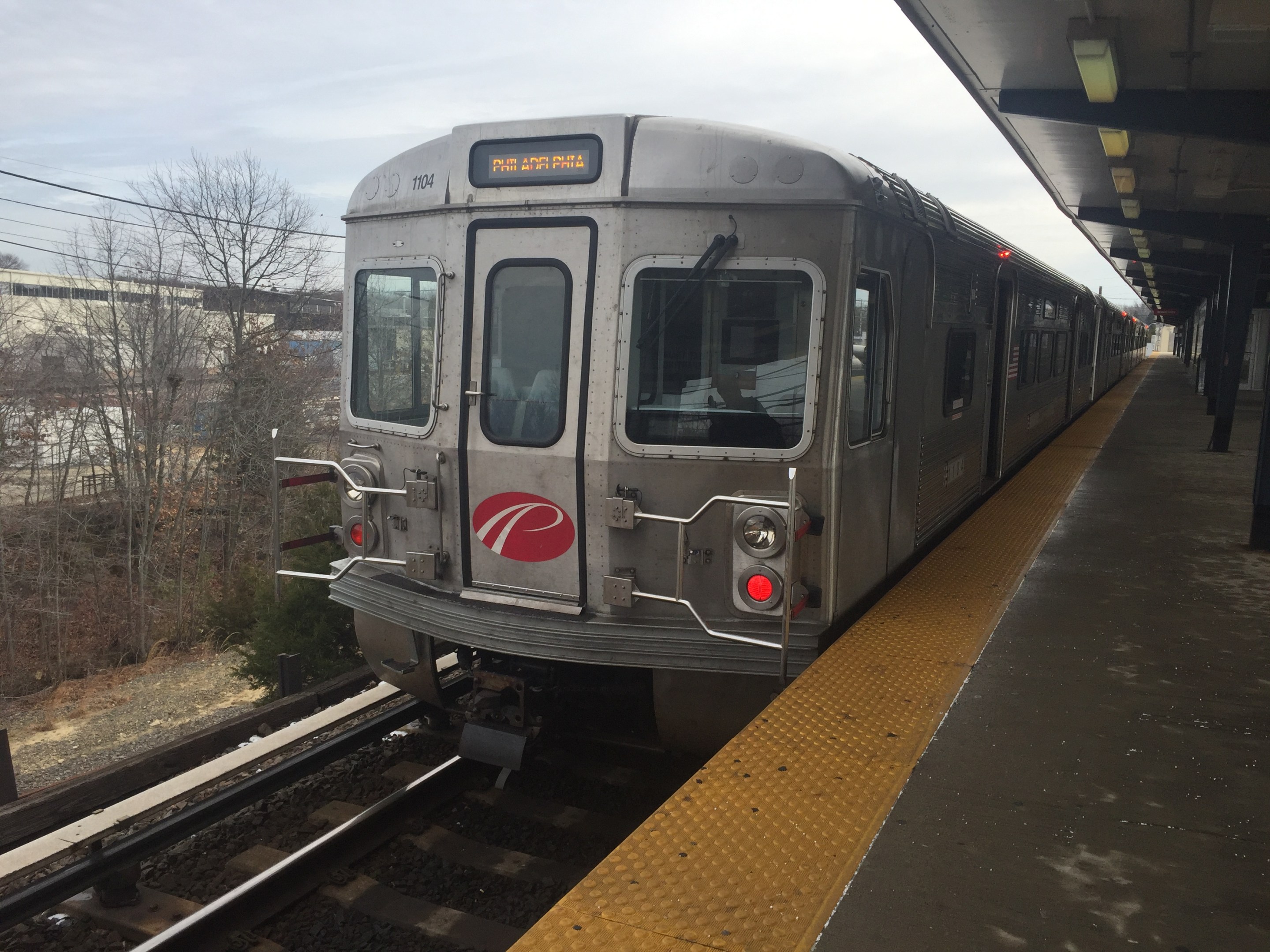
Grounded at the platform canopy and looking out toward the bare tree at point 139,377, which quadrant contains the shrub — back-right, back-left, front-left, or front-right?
front-left

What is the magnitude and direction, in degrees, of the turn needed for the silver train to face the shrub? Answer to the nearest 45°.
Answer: approximately 90° to its right

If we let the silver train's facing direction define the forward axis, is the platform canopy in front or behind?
behind

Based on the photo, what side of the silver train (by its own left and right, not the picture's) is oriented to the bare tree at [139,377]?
right

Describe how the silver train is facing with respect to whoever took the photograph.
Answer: facing the viewer and to the left of the viewer
